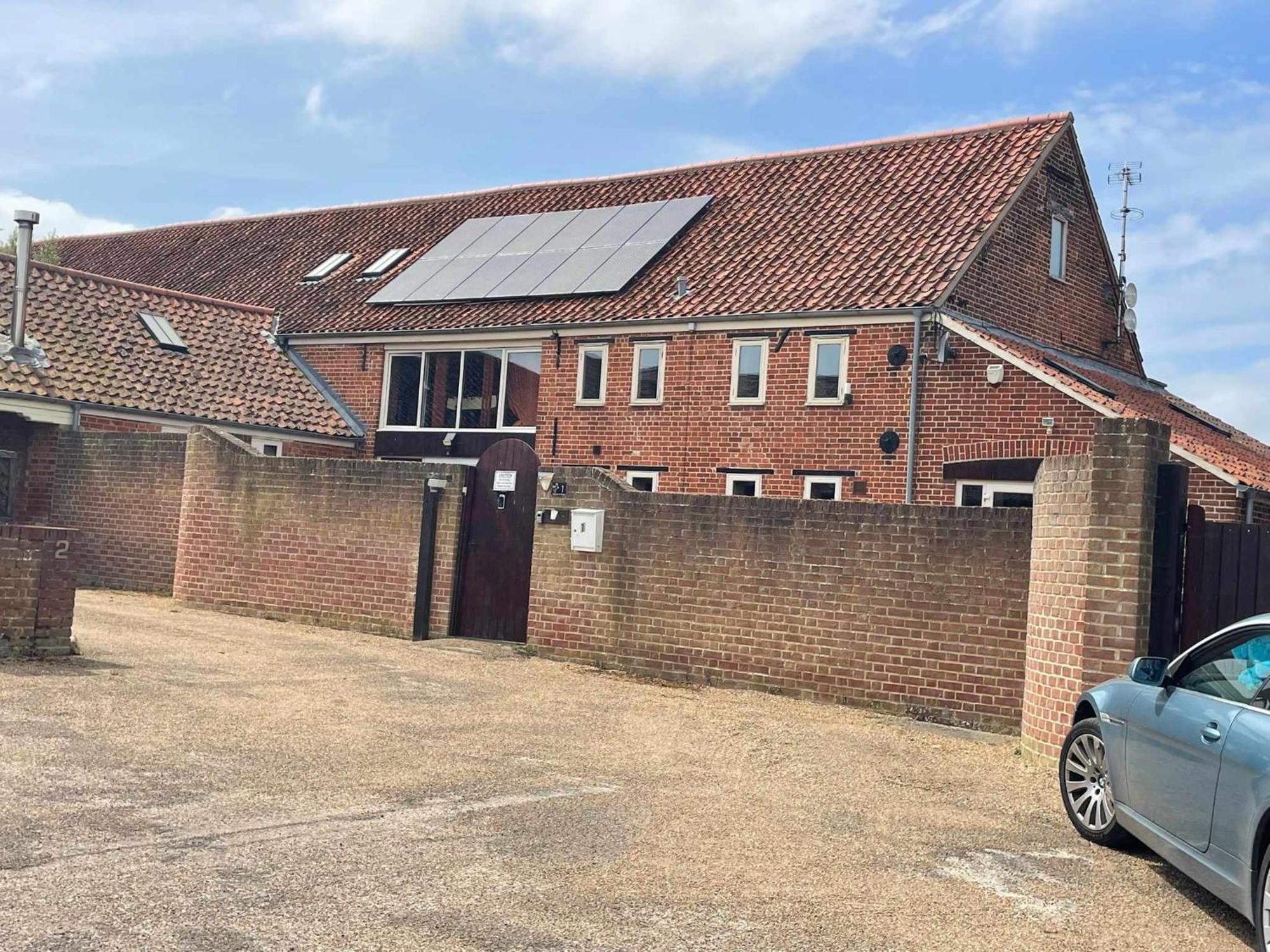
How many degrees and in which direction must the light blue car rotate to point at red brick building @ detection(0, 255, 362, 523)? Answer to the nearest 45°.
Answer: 0° — it already faces it

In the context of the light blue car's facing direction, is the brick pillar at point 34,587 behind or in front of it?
in front

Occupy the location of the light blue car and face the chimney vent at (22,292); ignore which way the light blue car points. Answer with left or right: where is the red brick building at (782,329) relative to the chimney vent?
right

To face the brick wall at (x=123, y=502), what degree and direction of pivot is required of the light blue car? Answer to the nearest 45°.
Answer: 0° — it already faces it

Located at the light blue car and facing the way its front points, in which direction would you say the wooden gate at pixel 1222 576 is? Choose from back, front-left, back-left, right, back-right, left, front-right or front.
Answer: front-right

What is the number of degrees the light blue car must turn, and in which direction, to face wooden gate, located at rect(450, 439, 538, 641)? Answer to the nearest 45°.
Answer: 0° — it already faces it

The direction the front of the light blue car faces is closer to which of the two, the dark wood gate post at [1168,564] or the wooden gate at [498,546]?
the wooden gate

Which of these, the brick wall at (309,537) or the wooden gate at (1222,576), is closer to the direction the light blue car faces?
the brick wall

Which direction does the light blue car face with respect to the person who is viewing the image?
facing away from the viewer and to the left of the viewer

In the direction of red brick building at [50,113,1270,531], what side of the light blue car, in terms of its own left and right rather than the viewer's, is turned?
front

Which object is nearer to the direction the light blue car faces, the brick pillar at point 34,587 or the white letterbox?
the white letterbox

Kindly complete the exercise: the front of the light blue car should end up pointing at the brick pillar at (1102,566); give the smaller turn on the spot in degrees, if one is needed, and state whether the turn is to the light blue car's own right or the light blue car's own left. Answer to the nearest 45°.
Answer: approximately 45° to the light blue car's own right

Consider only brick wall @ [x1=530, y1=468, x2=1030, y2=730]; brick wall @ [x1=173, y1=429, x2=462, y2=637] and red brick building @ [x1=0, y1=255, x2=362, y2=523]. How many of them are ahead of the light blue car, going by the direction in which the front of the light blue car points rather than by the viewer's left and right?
3

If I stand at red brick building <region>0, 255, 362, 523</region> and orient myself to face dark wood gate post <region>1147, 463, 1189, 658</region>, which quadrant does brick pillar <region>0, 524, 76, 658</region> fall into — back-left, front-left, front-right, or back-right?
front-right
